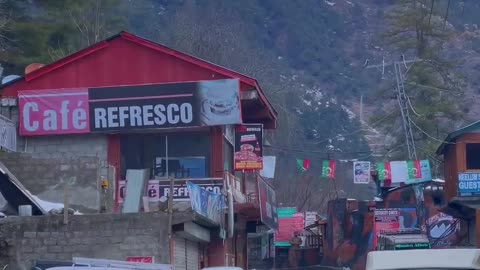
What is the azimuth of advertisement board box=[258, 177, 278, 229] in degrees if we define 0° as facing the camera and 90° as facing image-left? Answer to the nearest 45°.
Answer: approximately 315°

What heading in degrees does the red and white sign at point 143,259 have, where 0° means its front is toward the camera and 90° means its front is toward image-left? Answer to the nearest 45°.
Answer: approximately 0°

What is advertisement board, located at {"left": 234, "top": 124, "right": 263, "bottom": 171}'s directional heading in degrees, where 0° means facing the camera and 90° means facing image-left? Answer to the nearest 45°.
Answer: approximately 0°

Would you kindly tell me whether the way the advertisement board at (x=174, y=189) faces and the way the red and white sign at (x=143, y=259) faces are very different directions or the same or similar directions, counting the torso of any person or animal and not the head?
same or similar directions

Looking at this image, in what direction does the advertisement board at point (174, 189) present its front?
toward the camera

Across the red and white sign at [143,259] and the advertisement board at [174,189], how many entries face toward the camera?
2

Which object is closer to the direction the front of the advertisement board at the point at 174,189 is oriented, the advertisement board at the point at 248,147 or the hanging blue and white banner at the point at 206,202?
the hanging blue and white banner

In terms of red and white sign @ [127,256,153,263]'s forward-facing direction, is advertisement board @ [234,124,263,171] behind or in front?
behind

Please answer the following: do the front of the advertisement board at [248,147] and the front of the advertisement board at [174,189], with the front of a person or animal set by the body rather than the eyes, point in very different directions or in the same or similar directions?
same or similar directions

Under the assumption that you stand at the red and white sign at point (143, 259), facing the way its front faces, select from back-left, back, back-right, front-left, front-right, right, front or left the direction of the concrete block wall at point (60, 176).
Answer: back-right

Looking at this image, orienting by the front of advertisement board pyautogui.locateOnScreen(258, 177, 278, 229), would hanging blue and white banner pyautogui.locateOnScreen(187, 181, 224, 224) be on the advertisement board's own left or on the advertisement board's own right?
on the advertisement board's own right

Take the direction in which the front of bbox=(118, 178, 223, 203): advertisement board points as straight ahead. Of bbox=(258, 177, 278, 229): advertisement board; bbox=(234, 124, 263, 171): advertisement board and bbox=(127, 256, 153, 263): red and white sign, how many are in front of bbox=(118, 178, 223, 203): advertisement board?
1
